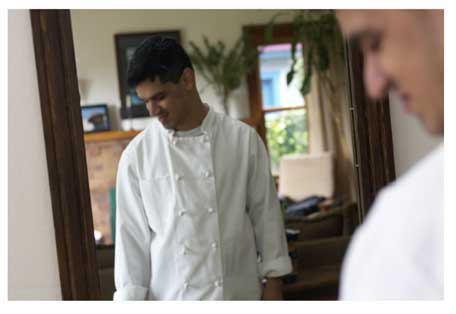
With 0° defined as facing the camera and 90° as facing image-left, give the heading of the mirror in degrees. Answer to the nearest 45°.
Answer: approximately 0°
